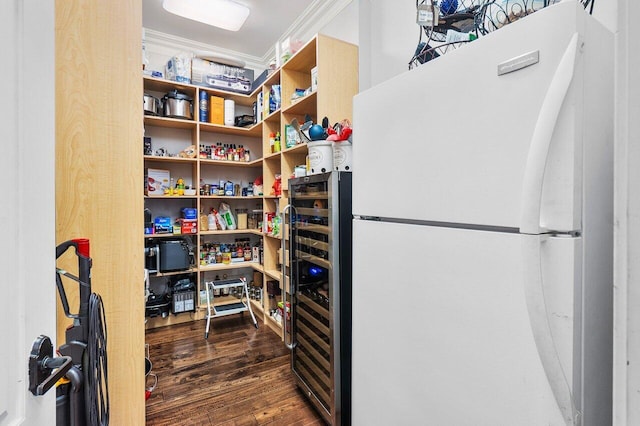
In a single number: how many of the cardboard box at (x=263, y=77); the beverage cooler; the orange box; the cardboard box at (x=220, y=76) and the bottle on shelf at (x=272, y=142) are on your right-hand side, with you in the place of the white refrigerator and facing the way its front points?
5

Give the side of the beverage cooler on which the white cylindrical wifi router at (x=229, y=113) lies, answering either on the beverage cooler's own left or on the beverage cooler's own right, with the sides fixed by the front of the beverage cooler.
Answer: on the beverage cooler's own right

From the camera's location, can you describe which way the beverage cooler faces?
facing the viewer and to the left of the viewer

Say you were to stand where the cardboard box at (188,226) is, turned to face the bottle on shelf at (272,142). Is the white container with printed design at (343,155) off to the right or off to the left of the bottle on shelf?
right

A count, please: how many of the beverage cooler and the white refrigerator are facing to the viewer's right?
0

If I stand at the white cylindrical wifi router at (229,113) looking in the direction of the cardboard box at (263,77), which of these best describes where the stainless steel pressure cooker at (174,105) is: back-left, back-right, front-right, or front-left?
back-right

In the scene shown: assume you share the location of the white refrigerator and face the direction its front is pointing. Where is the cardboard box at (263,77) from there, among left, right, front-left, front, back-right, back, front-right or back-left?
right

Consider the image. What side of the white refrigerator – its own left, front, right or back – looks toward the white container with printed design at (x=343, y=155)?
right
